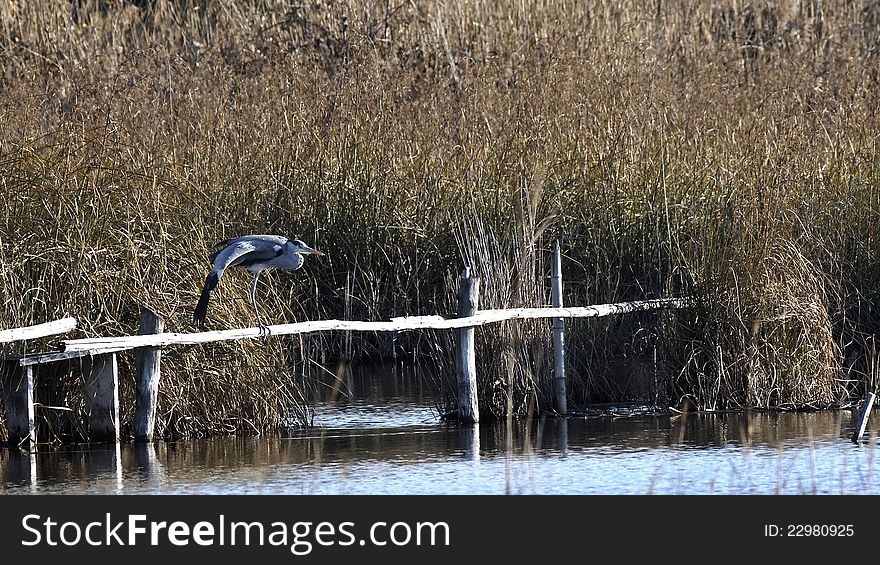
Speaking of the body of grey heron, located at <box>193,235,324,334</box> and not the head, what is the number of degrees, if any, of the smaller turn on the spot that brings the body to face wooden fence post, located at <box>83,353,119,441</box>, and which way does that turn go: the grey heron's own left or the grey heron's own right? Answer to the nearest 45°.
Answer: approximately 180°

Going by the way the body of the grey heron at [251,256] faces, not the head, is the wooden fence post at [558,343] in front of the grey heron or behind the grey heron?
in front

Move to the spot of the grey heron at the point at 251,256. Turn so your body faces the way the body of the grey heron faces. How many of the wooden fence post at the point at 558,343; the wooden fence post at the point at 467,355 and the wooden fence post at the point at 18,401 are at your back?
1

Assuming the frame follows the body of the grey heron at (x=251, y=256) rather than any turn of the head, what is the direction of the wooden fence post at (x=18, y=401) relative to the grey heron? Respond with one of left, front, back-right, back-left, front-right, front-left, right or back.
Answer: back

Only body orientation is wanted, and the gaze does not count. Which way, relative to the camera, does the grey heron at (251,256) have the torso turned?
to the viewer's right
